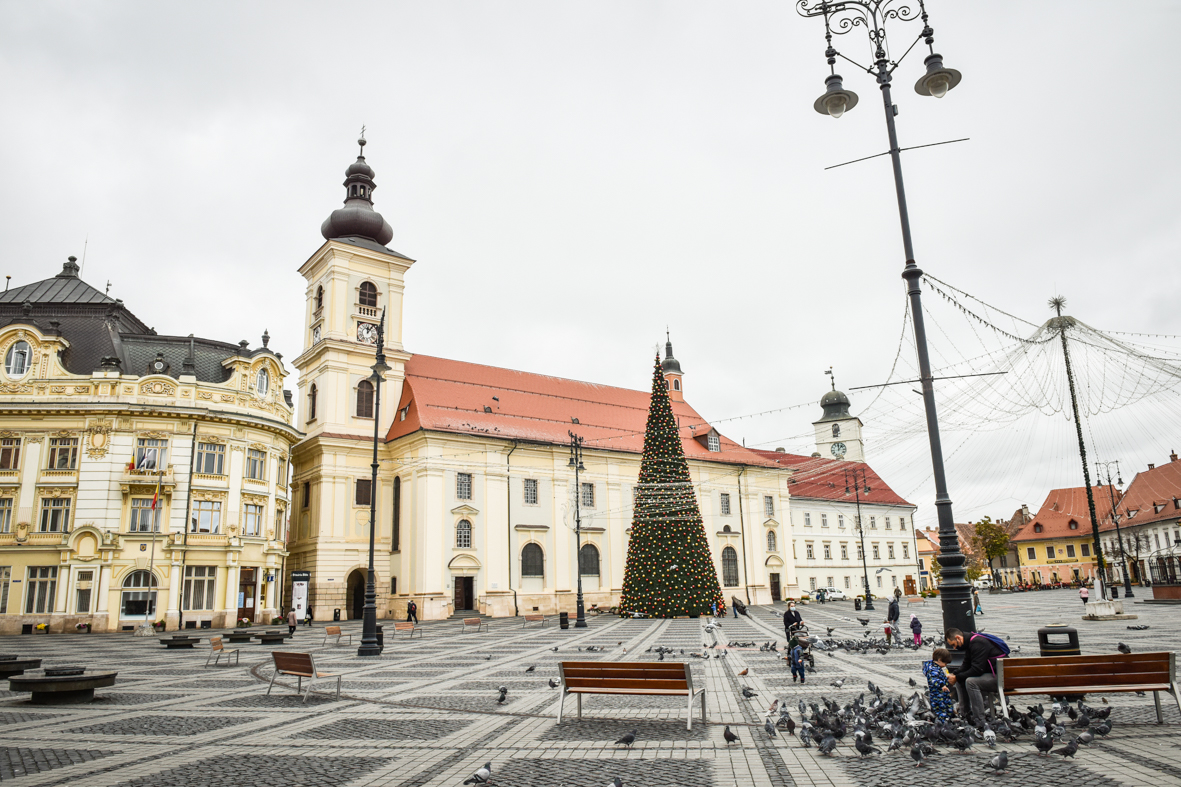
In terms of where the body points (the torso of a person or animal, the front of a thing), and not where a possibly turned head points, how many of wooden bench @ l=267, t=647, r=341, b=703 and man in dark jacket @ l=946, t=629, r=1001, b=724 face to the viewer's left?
1

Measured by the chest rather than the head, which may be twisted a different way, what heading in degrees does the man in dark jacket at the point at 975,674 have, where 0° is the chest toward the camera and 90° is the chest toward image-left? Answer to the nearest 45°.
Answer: approximately 90°

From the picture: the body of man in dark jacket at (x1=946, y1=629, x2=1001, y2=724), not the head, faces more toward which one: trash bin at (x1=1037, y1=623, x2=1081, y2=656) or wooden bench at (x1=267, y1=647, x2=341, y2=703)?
the wooden bench
